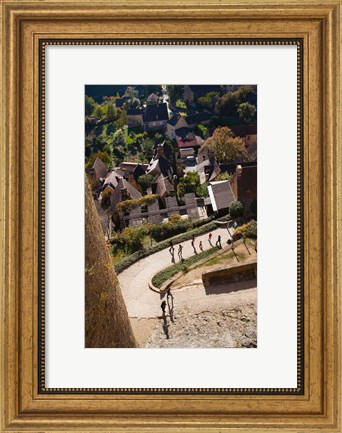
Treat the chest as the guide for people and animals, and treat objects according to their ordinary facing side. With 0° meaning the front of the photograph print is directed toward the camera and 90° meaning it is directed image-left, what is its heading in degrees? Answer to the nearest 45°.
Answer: approximately 0°
